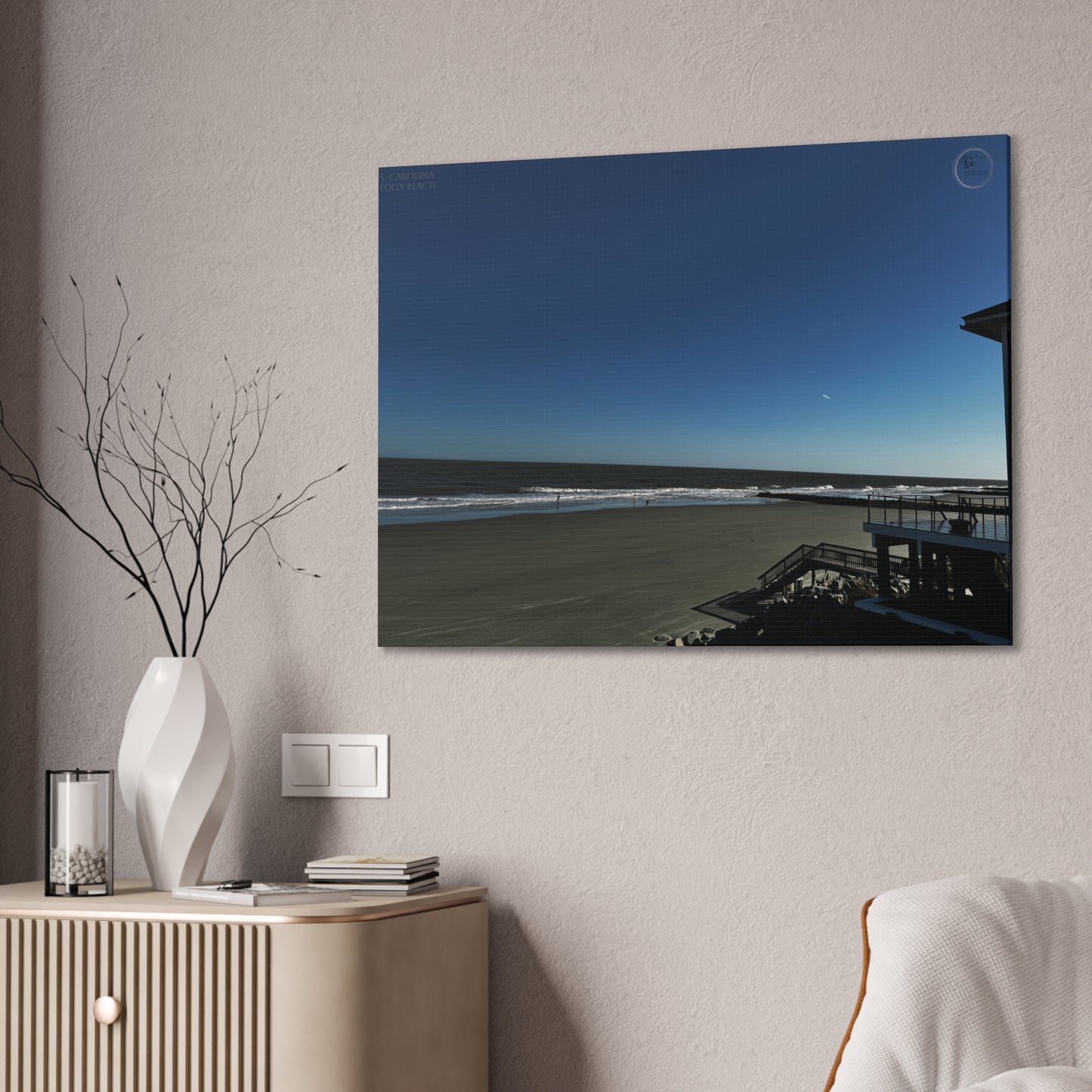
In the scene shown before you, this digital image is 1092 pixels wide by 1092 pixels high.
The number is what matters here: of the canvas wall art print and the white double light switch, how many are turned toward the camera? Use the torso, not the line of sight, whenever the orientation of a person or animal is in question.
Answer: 2

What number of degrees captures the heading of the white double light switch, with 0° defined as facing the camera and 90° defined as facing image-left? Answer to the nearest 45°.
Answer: approximately 0°

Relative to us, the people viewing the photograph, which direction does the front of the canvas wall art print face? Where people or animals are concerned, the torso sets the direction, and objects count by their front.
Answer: facing the viewer
